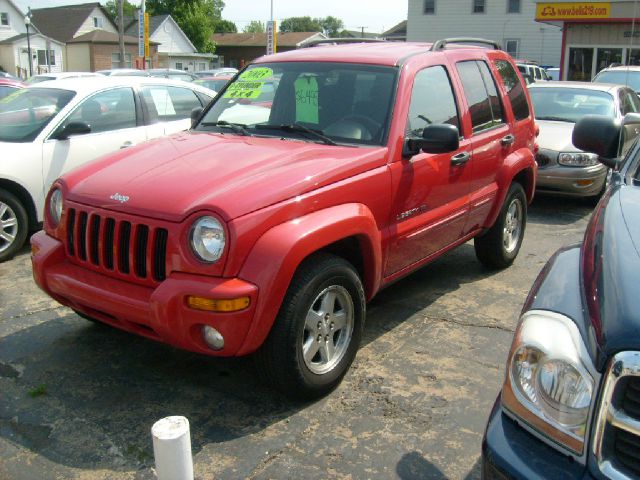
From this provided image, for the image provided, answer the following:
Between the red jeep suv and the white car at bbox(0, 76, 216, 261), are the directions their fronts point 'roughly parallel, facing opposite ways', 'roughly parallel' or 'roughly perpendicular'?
roughly parallel

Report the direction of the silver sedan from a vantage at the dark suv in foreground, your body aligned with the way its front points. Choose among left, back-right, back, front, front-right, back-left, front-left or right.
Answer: back-right

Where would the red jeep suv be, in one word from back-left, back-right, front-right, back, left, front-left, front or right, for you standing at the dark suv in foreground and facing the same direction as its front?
right

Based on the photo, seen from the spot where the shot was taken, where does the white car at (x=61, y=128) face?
facing the viewer and to the left of the viewer

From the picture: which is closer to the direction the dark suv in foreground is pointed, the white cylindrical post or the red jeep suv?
the white cylindrical post

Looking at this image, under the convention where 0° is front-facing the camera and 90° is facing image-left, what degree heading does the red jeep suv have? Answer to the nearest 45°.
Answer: approximately 45°

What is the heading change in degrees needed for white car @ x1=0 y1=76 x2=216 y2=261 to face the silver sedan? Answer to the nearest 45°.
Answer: approximately 135° to its left

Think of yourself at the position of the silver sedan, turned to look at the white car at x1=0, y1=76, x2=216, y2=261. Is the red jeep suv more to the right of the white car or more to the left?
left

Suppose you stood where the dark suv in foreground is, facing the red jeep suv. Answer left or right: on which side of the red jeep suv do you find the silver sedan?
right

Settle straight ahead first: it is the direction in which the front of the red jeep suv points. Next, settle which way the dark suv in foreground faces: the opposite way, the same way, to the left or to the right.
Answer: the same way

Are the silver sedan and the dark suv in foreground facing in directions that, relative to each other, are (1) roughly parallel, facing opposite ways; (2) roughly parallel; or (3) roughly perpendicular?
roughly parallel

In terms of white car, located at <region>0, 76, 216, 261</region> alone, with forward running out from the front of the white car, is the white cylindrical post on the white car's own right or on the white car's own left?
on the white car's own left

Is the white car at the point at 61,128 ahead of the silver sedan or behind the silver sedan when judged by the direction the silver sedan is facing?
ahead

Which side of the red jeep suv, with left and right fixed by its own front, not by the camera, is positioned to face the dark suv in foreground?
left

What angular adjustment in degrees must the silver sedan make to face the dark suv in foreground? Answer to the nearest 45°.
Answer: approximately 45° to its left
